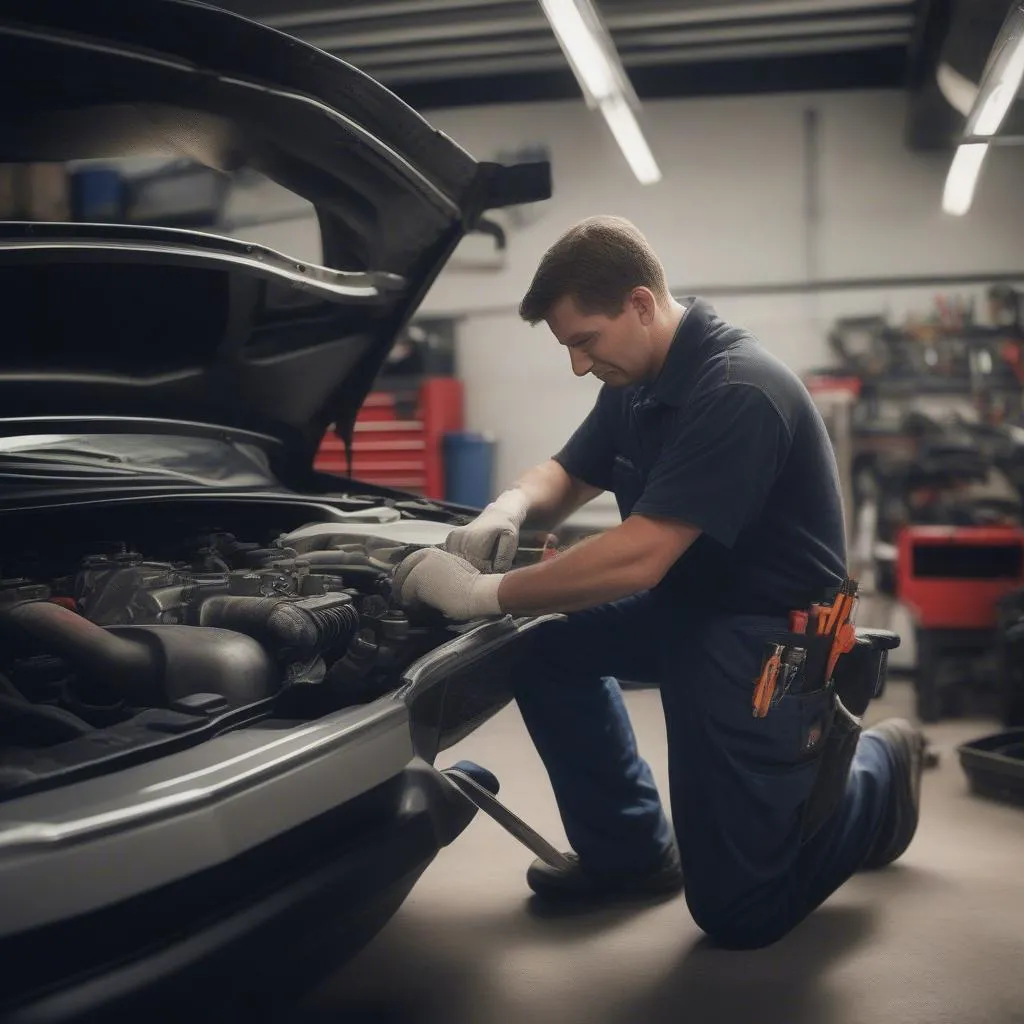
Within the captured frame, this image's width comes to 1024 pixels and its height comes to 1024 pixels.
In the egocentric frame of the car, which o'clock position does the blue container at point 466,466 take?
The blue container is roughly at 8 o'clock from the car.

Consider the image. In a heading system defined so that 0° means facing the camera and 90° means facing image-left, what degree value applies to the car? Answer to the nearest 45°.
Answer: approximately 315°

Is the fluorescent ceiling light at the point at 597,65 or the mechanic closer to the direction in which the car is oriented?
the mechanic

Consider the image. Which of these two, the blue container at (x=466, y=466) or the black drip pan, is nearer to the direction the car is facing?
the black drip pan

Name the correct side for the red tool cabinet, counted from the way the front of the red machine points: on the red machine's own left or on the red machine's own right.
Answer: on the red machine's own right

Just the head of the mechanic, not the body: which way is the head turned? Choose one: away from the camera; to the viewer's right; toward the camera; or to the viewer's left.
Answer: to the viewer's left

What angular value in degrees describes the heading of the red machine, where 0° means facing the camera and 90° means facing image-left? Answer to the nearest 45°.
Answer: approximately 0°

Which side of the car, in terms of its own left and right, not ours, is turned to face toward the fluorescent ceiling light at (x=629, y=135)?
left

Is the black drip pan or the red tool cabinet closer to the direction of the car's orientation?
the black drip pan

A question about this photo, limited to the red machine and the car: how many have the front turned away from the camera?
0

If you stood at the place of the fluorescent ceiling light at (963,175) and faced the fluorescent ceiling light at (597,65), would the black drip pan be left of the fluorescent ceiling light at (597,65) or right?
left

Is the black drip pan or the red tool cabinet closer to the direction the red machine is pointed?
the black drip pan
